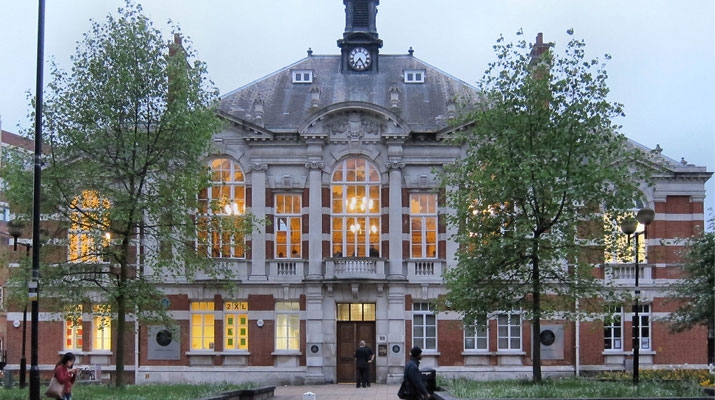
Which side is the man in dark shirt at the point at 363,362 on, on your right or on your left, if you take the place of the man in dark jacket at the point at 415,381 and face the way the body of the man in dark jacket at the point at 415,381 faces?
on your left

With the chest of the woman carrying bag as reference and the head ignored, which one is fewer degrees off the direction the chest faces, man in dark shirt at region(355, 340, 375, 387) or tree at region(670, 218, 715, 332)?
the tree

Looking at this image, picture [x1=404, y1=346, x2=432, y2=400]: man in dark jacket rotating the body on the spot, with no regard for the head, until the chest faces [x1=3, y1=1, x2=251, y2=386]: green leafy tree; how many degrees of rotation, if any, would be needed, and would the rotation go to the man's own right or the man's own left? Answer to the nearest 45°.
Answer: approximately 135° to the man's own left
